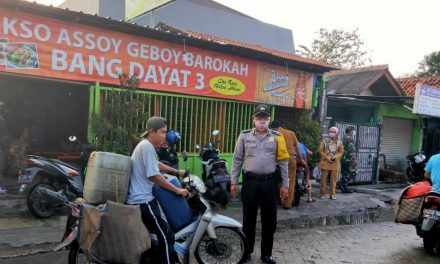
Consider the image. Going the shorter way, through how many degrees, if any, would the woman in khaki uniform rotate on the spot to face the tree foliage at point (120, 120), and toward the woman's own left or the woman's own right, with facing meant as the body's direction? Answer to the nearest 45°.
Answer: approximately 45° to the woman's own right

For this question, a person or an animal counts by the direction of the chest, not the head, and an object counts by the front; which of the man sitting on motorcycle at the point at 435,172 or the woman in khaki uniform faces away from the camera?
the man sitting on motorcycle

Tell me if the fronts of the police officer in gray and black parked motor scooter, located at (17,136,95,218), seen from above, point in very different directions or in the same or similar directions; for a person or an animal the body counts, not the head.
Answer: very different directions

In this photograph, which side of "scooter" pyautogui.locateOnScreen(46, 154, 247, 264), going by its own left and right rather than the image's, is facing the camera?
right
